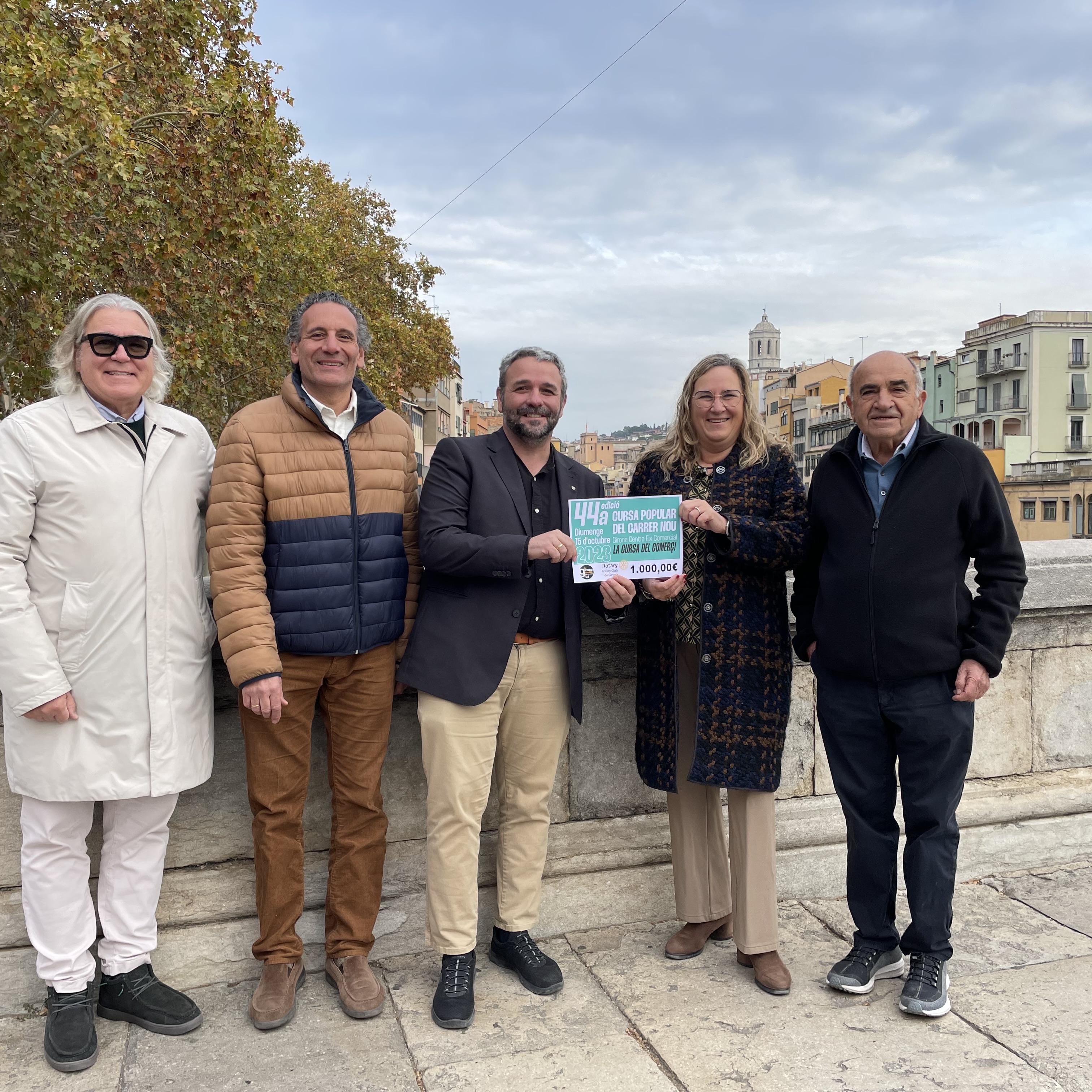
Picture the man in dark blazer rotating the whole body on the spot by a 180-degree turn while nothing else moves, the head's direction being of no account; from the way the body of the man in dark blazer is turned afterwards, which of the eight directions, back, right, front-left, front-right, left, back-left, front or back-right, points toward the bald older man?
back-right

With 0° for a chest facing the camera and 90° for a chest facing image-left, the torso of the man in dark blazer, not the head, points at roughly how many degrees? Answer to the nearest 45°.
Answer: approximately 315°

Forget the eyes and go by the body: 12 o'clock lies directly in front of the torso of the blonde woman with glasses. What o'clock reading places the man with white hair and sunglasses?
The man with white hair and sunglasses is roughly at 2 o'clock from the blonde woman with glasses.

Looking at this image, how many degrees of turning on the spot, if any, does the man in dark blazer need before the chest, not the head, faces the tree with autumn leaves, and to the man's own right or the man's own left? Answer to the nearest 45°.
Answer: approximately 180°

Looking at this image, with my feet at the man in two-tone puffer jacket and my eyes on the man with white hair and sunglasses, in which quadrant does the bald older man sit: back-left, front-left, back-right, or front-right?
back-left

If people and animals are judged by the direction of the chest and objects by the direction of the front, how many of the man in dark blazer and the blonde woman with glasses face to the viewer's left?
0

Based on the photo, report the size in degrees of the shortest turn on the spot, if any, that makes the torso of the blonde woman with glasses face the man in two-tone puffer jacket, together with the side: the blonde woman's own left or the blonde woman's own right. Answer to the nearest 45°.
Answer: approximately 90° to the blonde woman's own right

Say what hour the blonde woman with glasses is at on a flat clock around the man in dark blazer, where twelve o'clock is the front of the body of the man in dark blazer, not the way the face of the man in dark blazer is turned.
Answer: The blonde woman with glasses is roughly at 10 o'clock from the man in dark blazer.

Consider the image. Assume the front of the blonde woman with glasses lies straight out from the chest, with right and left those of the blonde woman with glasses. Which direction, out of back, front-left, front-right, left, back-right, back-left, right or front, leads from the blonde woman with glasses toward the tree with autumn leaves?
back-right

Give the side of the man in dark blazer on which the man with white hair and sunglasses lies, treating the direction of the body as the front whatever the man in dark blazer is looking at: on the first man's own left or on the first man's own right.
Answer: on the first man's own right
